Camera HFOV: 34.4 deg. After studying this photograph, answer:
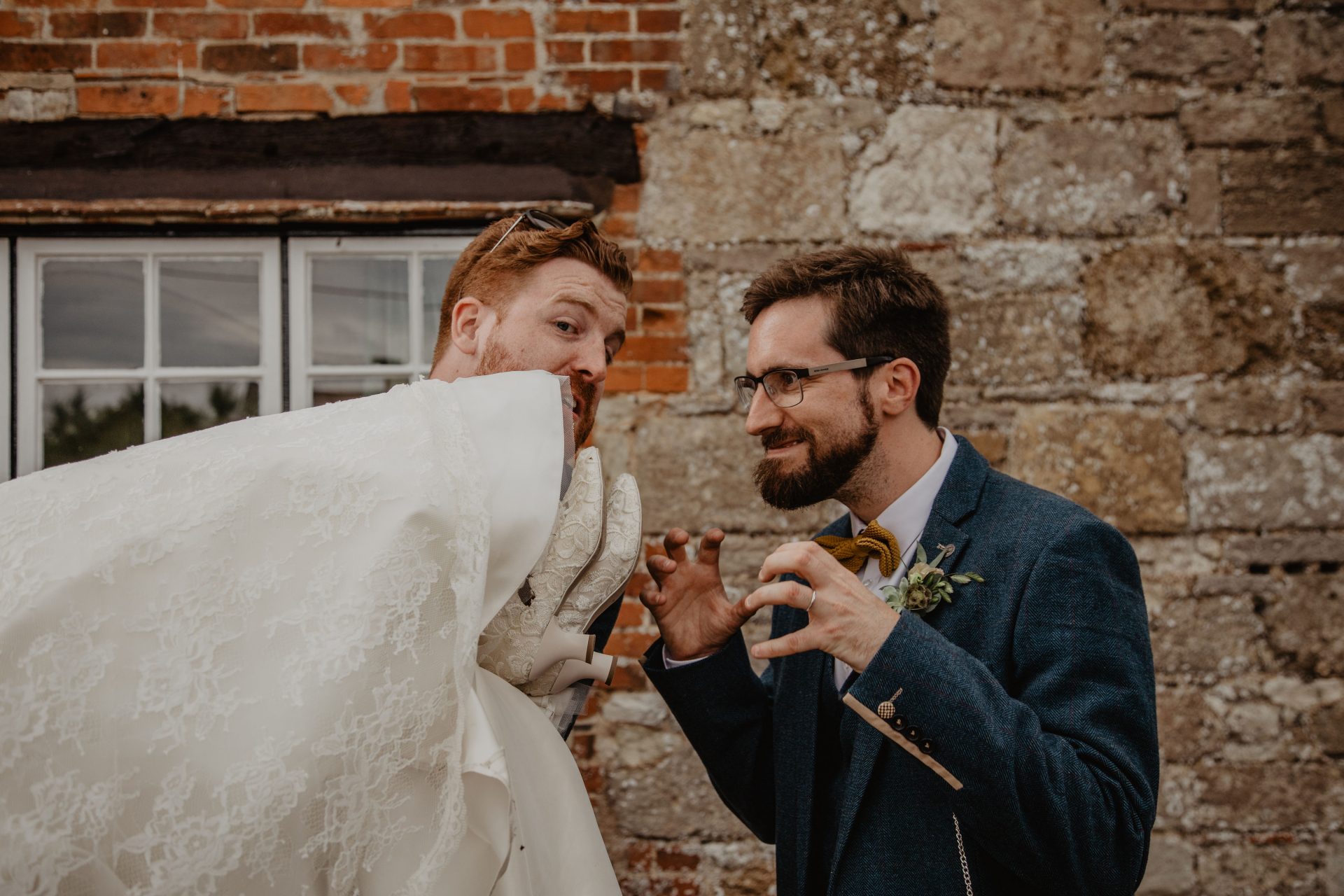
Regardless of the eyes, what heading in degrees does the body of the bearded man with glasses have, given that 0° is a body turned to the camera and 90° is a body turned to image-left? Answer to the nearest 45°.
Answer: approximately 45°

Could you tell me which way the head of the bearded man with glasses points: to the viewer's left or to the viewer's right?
to the viewer's left
